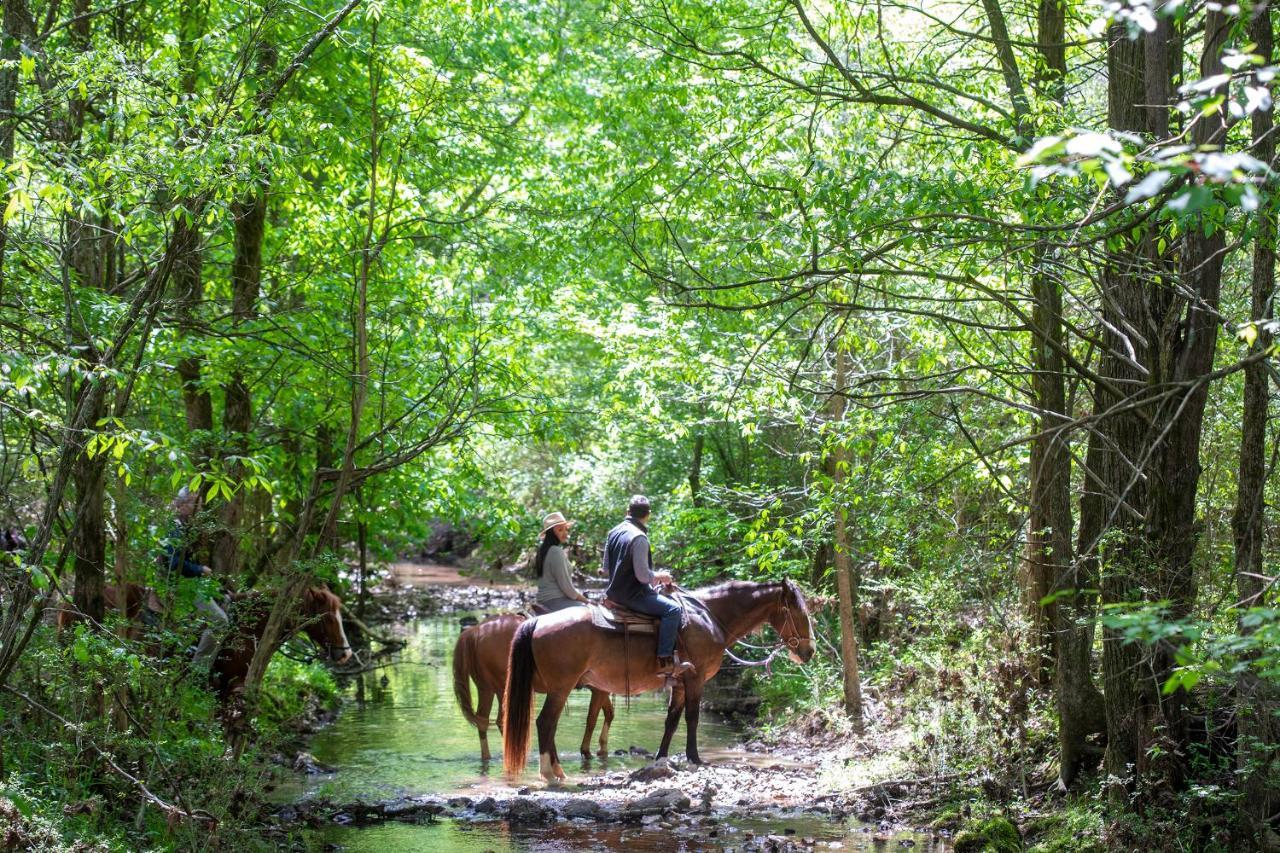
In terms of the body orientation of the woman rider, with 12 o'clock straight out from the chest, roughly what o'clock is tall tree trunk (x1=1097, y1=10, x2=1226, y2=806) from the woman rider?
The tall tree trunk is roughly at 2 o'clock from the woman rider.

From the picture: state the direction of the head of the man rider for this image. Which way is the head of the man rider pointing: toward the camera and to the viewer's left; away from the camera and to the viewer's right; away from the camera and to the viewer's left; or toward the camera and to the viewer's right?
away from the camera and to the viewer's right

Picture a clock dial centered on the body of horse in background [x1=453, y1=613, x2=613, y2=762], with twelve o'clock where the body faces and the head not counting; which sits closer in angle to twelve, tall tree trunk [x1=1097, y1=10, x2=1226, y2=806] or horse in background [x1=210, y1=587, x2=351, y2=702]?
the tall tree trunk

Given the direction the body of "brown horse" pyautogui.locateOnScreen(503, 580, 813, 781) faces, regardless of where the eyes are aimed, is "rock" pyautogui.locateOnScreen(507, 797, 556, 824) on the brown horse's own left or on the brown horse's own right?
on the brown horse's own right

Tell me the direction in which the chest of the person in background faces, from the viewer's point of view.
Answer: to the viewer's right

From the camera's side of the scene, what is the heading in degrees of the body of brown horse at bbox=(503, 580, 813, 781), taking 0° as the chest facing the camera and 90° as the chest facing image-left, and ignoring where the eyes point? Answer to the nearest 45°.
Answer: approximately 270°

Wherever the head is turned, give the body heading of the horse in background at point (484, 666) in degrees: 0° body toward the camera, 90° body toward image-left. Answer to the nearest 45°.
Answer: approximately 270°

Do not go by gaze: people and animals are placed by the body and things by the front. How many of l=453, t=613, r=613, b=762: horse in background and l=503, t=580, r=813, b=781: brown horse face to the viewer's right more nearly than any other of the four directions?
2

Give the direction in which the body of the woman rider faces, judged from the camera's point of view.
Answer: to the viewer's right
